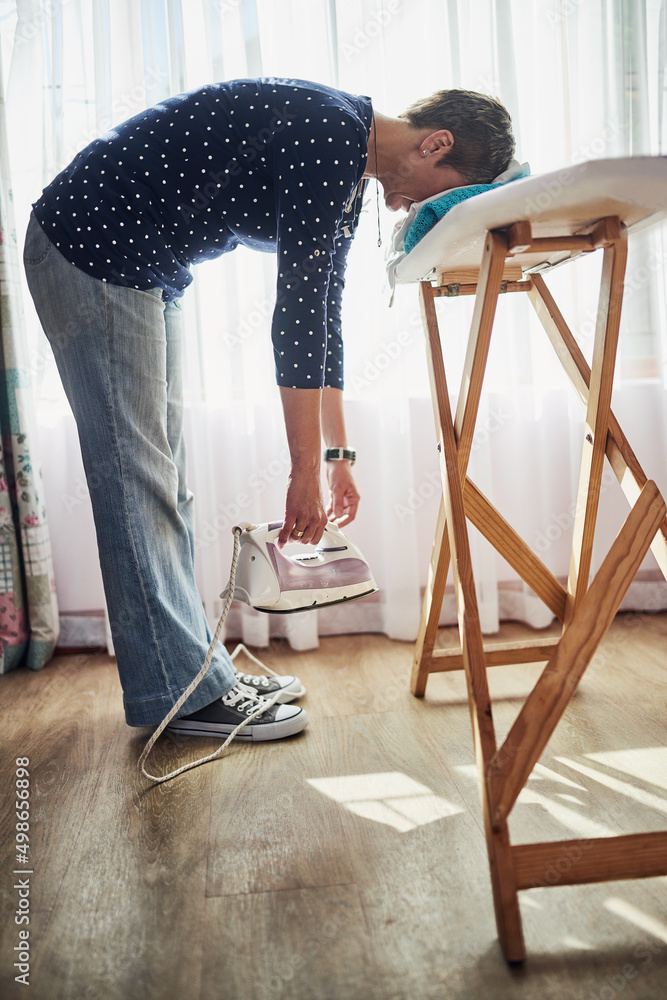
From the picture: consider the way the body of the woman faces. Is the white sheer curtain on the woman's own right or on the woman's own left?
on the woman's own left

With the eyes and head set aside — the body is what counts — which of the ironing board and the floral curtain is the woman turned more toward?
the ironing board

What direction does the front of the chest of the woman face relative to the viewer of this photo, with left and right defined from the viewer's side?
facing to the right of the viewer

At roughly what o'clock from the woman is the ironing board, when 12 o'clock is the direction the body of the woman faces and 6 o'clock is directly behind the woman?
The ironing board is roughly at 1 o'clock from the woman.

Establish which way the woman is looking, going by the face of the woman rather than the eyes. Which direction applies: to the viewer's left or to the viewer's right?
to the viewer's right

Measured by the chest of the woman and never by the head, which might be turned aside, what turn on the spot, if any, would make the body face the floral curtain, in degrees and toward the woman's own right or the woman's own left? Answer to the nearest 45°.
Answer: approximately 135° to the woman's own left
